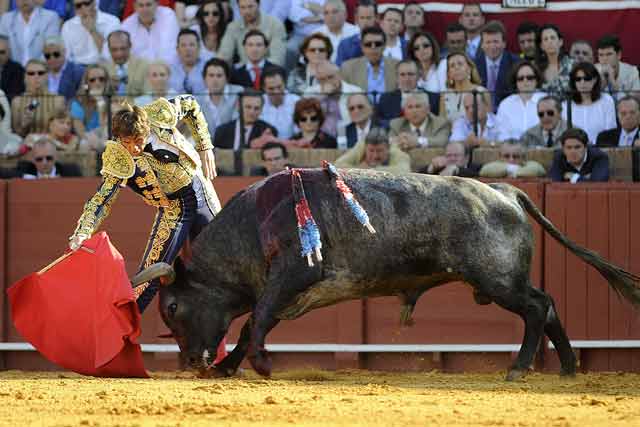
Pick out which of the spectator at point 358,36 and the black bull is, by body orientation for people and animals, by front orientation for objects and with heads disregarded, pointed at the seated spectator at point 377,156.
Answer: the spectator

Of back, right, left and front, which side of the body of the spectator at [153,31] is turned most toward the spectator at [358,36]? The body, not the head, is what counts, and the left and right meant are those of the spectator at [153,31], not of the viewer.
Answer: left

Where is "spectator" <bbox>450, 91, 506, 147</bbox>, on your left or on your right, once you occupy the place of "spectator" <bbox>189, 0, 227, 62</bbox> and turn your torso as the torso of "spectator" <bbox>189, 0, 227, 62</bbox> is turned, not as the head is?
on your left

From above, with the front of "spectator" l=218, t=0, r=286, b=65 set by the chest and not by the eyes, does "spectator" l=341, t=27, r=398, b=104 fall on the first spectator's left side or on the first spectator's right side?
on the first spectator's left side

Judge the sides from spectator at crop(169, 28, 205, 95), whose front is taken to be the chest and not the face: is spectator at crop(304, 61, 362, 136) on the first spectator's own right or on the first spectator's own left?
on the first spectator's own left

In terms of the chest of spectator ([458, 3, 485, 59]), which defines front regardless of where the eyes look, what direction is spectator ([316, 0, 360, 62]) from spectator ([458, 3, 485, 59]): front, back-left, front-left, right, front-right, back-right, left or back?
right

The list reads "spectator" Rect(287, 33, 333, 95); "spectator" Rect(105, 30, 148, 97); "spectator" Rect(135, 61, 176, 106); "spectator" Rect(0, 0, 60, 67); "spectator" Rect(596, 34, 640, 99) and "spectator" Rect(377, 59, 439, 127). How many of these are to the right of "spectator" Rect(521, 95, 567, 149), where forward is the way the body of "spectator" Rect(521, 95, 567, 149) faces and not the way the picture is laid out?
5

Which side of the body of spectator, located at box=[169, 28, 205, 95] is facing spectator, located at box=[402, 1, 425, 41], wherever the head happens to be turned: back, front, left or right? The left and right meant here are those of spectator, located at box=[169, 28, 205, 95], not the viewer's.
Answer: left

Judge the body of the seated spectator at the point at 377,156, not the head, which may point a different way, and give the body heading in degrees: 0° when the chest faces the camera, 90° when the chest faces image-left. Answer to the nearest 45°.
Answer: approximately 0°
